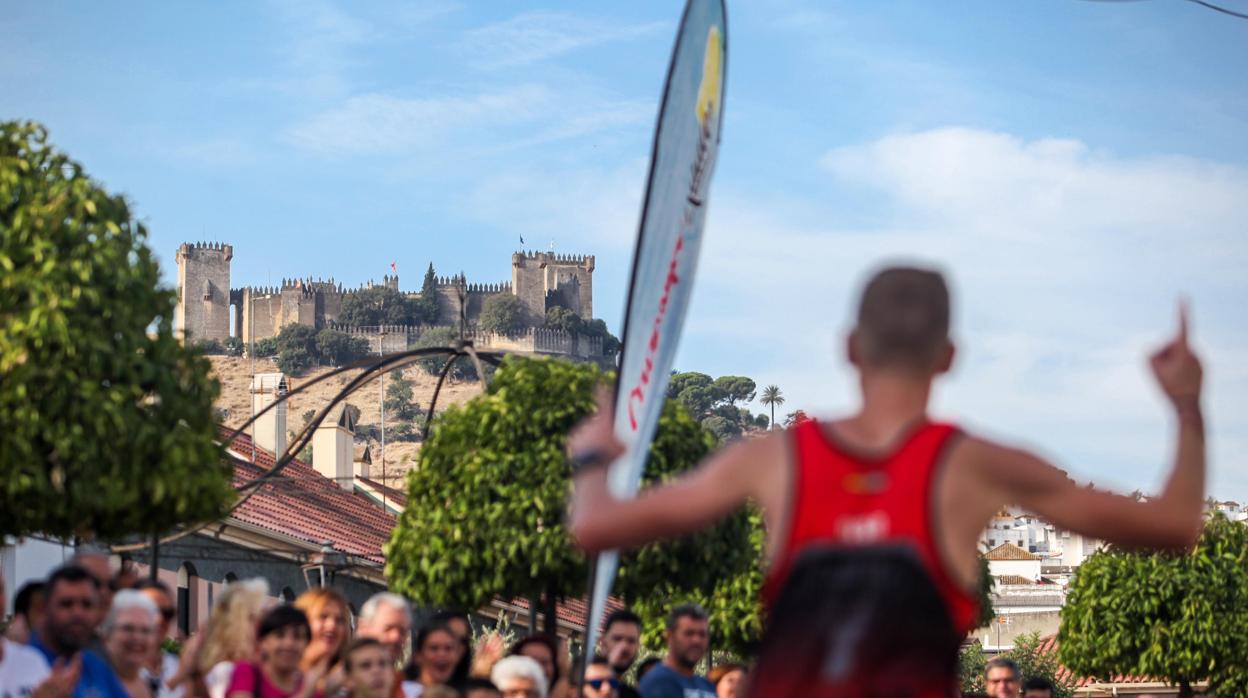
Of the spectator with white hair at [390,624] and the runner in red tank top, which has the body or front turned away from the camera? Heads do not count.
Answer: the runner in red tank top

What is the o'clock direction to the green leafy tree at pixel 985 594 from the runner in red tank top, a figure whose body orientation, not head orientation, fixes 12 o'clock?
The green leafy tree is roughly at 12 o'clock from the runner in red tank top.

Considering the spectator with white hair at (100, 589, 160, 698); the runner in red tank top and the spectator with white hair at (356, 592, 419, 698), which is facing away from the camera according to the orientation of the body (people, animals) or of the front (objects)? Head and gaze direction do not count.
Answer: the runner in red tank top

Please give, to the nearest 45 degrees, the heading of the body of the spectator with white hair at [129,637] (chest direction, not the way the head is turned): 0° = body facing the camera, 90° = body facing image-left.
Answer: approximately 315°

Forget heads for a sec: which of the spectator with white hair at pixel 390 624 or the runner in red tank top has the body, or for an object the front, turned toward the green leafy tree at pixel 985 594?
the runner in red tank top

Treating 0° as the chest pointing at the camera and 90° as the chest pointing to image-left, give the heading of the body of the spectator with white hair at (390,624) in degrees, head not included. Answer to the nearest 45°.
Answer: approximately 315°

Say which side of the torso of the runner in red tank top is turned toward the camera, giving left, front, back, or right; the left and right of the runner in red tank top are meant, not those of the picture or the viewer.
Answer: back

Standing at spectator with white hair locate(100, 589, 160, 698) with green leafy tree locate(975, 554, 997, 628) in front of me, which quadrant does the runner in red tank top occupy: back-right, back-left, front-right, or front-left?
back-right

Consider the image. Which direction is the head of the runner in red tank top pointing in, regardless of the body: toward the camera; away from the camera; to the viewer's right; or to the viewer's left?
away from the camera

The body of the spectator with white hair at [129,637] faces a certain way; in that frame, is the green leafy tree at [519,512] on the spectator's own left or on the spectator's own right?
on the spectator's own left
